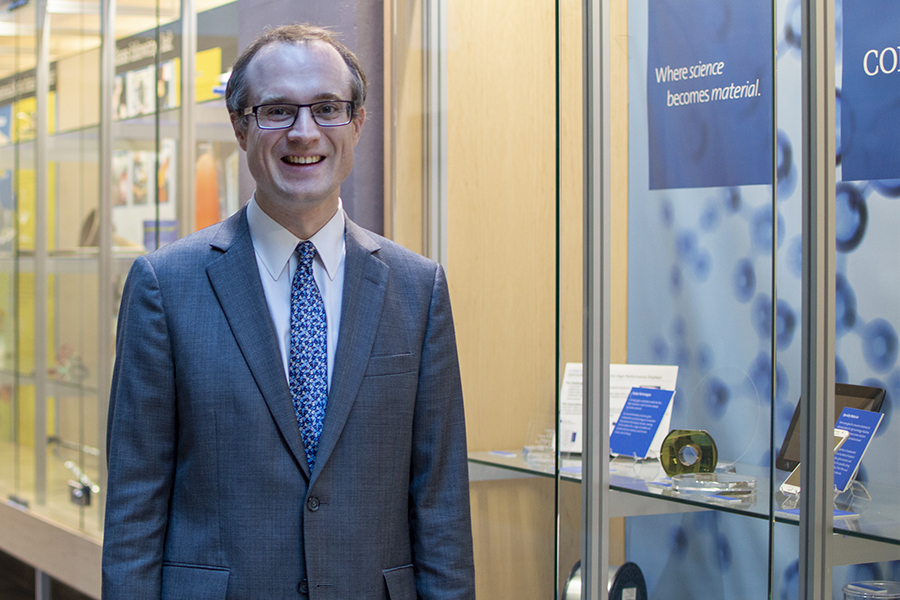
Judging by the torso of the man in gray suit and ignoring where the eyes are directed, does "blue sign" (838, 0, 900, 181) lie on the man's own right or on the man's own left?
on the man's own left

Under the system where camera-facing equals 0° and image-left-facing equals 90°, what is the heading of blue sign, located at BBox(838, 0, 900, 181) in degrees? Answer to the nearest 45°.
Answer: approximately 0°

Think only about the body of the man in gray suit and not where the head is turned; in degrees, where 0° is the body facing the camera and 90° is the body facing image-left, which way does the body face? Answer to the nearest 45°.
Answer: approximately 0°

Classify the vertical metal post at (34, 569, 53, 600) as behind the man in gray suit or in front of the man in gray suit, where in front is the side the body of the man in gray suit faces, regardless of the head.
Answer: behind

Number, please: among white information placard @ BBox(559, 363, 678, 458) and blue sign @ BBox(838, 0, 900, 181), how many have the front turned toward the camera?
2

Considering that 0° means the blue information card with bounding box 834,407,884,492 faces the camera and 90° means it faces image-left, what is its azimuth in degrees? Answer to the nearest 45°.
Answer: approximately 45°

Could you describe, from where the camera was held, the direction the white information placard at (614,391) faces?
facing the viewer

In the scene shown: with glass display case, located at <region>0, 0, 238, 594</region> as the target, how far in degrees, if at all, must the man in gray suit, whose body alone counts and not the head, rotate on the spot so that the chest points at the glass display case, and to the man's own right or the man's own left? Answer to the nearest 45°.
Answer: approximately 180°
